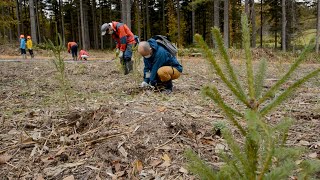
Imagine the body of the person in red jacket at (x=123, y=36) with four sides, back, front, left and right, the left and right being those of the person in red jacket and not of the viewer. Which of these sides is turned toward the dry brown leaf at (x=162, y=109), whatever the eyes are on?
left

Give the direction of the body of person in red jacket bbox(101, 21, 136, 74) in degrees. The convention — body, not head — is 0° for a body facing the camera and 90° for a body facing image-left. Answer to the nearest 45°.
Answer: approximately 90°

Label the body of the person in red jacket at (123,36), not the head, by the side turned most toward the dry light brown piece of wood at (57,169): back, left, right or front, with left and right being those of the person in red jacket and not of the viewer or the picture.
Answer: left

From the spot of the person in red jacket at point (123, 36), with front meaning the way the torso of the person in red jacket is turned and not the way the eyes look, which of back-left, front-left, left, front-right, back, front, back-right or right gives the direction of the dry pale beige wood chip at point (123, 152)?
left

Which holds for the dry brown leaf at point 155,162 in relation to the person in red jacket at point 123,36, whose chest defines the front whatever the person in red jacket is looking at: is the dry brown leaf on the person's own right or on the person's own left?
on the person's own left

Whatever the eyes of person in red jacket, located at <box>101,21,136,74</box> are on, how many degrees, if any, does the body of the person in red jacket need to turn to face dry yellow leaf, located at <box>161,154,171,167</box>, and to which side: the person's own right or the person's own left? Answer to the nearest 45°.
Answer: approximately 90° to the person's own left

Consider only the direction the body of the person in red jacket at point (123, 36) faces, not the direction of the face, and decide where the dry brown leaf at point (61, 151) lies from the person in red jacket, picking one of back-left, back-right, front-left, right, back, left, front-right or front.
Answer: left

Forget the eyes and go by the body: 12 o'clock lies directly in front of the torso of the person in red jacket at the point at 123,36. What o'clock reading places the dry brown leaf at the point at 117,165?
The dry brown leaf is roughly at 9 o'clock from the person in red jacket.

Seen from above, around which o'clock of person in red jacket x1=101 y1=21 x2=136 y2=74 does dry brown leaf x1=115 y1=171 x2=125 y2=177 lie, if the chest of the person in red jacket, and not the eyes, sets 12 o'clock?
The dry brown leaf is roughly at 9 o'clock from the person in red jacket.

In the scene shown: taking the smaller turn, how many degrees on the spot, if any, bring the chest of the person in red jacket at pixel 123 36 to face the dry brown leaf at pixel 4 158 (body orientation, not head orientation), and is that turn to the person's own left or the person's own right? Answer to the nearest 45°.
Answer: approximately 90° to the person's own left
